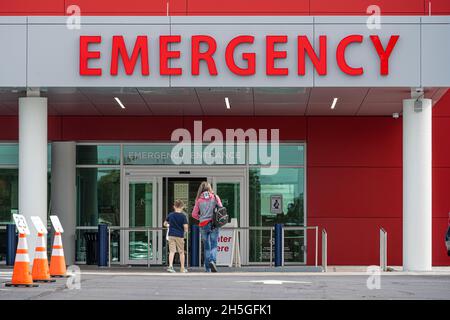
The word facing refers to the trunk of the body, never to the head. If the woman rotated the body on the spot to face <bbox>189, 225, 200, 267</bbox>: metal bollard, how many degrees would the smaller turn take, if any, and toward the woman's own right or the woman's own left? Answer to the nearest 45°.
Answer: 0° — they already face it

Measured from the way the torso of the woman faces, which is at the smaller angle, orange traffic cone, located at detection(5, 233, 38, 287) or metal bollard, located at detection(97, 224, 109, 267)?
the metal bollard

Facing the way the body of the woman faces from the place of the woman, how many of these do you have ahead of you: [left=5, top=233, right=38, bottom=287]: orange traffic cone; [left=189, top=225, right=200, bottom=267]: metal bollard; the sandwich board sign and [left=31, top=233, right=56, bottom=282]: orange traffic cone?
2

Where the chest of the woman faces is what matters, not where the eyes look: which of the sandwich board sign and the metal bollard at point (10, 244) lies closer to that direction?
the sandwich board sign

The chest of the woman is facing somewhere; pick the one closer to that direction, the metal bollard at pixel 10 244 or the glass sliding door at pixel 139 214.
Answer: the glass sliding door

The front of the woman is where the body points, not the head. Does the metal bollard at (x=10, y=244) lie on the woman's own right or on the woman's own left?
on the woman's own left

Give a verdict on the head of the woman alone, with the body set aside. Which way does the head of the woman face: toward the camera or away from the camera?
away from the camera

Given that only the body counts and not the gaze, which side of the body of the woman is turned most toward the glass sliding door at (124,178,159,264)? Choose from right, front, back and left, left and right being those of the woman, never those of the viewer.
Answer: front

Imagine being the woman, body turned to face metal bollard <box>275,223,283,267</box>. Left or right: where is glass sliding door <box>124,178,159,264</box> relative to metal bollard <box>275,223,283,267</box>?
left

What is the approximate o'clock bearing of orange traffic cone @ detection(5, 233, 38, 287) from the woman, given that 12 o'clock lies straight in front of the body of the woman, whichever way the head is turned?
The orange traffic cone is roughly at 7 o'clock from the woman.

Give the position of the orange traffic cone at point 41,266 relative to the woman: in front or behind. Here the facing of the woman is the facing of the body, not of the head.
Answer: behind

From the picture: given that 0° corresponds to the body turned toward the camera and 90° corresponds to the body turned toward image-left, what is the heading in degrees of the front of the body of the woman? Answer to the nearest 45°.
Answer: approximately 180°
